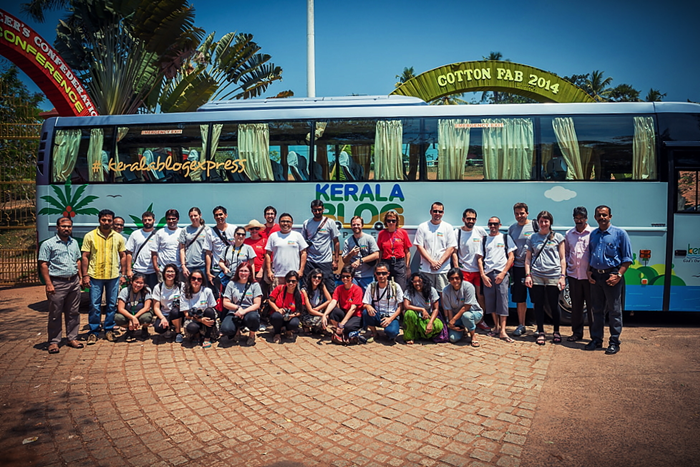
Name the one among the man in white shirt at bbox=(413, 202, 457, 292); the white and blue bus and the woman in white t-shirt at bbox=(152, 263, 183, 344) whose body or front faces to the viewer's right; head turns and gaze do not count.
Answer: the white and blue bus

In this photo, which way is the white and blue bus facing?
to the viewer's right

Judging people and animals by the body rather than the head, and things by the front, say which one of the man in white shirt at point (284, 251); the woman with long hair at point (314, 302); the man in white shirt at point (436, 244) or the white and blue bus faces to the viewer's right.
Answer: the white and blue bus

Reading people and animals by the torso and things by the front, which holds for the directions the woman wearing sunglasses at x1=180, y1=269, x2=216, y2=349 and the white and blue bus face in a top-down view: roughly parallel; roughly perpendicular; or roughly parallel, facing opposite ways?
roughly perpendicular

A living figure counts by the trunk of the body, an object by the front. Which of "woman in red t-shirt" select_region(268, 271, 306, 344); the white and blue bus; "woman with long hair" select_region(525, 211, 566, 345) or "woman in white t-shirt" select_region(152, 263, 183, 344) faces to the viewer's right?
the white and blue bus

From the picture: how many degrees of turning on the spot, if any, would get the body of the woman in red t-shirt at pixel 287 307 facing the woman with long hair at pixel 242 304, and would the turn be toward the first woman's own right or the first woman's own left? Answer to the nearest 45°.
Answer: approximately 90° to the first woman's own right

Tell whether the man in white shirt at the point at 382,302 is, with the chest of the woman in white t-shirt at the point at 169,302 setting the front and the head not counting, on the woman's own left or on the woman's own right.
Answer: on the woman's own left

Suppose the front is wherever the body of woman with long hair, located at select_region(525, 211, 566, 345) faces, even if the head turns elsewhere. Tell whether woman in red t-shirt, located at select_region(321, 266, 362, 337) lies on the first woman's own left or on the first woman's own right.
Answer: on the first woman's own right

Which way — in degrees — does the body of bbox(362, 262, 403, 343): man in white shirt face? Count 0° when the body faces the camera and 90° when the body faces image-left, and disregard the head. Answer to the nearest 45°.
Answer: approximately 0°

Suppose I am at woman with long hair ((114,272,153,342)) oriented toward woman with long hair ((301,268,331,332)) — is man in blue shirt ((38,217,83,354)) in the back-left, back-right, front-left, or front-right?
back-right
